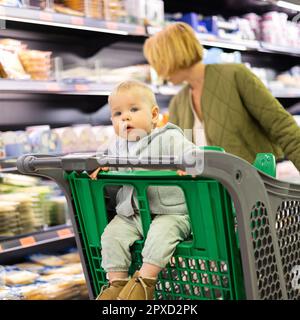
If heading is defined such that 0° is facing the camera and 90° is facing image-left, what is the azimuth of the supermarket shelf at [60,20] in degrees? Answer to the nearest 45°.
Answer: approximately 315°

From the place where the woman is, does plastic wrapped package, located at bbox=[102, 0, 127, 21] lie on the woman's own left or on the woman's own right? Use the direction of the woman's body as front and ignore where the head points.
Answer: on the woman's own right

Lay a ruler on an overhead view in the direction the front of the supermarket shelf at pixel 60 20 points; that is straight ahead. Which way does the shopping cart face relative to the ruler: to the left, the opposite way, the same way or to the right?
to the left

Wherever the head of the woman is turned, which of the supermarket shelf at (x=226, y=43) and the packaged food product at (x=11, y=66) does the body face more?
the packaged food product

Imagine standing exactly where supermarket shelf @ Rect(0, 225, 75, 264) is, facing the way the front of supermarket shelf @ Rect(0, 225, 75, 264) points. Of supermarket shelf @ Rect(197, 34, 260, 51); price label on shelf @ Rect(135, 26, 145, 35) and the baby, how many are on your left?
2

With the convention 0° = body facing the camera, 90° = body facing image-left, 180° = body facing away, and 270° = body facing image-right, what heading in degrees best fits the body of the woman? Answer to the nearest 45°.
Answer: approximately 45°

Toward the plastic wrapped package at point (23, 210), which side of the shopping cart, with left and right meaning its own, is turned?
left

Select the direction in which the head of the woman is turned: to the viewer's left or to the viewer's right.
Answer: to the viewer's left

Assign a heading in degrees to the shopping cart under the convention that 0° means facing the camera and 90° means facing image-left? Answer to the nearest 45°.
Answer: approximately 225°

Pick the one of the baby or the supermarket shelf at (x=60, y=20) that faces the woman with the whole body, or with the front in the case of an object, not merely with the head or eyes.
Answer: the supermarket shelf

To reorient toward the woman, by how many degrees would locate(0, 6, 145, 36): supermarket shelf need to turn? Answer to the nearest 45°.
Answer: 0° — it already faces them

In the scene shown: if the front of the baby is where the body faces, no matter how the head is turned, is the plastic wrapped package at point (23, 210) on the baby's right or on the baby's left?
on the baby's right

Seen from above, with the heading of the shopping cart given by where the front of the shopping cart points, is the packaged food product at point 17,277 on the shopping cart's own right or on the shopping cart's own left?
on the shopping cart's own left

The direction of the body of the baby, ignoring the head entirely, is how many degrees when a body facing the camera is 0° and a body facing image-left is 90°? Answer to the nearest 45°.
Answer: approximately 45°
